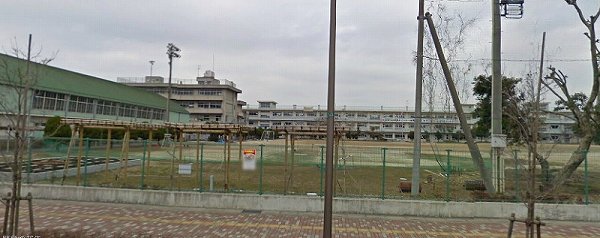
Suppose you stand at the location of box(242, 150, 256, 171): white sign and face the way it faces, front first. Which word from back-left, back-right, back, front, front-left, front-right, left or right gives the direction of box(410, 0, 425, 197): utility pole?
left

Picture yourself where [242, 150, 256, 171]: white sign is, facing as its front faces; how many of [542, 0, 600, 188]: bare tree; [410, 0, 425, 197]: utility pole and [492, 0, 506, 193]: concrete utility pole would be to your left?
3

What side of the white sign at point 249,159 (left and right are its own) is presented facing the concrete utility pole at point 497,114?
left

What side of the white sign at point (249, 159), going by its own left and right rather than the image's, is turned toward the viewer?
front

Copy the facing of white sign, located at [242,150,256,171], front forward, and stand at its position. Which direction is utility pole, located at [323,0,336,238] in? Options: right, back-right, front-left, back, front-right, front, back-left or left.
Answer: front

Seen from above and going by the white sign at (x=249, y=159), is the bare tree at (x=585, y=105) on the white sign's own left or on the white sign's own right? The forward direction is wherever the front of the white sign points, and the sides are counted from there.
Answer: on the white sign's own left

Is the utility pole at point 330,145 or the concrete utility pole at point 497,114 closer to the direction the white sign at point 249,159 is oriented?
the utility pole
